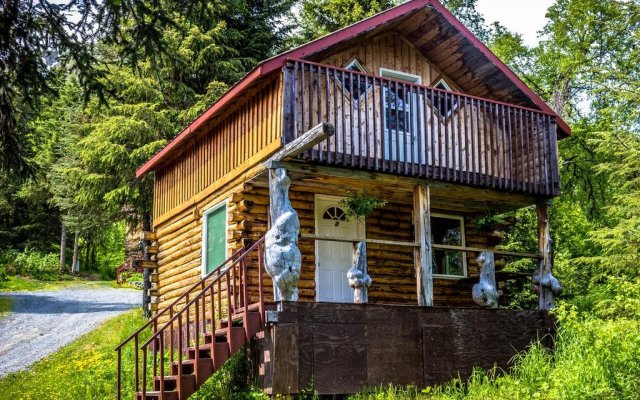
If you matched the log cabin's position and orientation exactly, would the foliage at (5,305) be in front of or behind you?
behind

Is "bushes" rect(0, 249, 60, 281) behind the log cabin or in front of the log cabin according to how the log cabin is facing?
behind

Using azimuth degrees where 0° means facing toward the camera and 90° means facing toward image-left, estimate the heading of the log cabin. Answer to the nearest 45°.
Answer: approximately 315°
